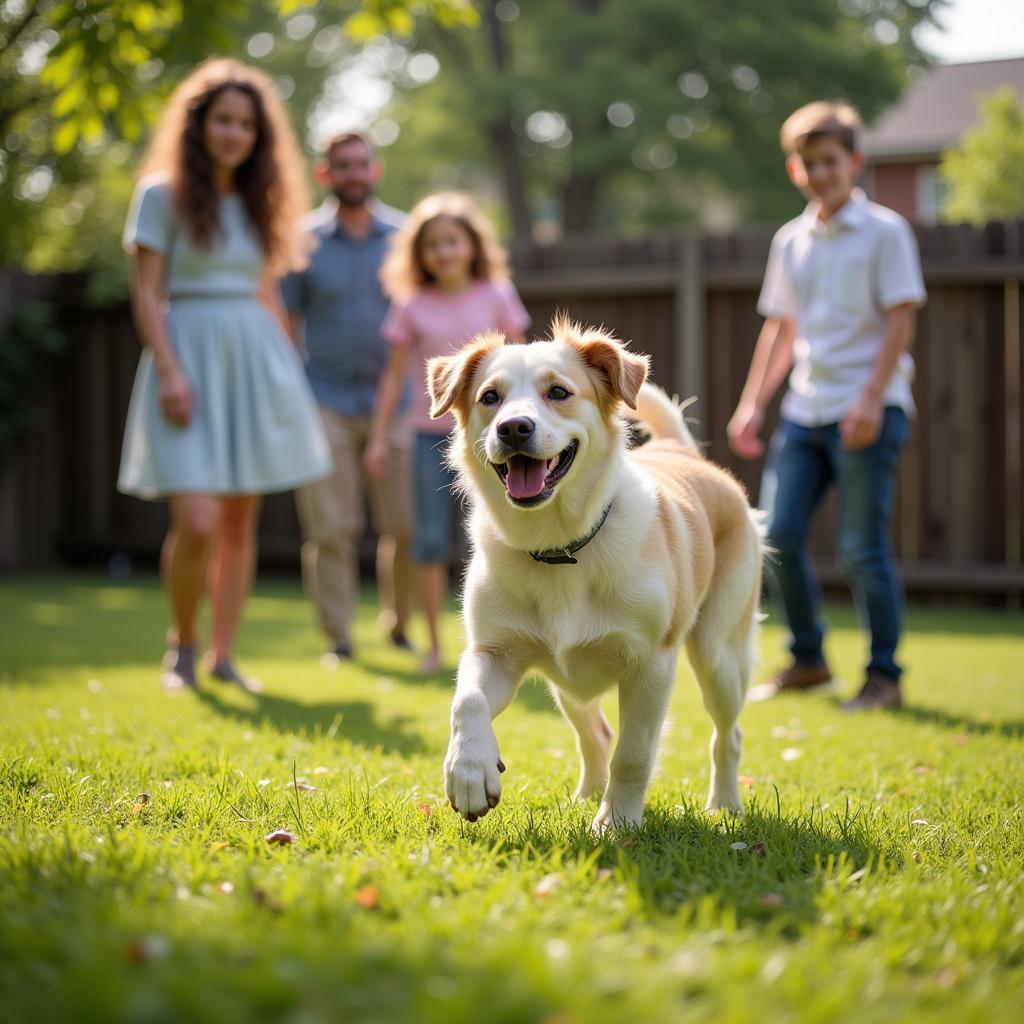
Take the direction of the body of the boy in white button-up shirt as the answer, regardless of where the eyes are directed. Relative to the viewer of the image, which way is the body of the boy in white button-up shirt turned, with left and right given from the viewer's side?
facing the viewer and to the left of the viewer

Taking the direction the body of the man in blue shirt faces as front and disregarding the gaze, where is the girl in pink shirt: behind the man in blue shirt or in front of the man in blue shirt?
in front

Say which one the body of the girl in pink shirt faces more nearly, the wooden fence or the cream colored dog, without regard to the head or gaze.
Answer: the cream colored dog

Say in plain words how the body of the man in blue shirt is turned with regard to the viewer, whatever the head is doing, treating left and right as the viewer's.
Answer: facing the viewer

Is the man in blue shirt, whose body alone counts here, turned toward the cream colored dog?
yes

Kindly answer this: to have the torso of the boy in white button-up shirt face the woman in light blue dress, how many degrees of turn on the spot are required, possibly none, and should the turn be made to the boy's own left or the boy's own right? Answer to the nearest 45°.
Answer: approximately 45° to the boy's own right

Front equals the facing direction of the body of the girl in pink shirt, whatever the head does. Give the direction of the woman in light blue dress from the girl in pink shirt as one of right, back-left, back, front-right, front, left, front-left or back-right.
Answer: front-right

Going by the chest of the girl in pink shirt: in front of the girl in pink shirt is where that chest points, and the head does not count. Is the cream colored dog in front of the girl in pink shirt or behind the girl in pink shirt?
in front

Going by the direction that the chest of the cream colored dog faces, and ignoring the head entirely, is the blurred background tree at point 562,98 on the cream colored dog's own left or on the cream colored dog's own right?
on the cream colored dog's own right

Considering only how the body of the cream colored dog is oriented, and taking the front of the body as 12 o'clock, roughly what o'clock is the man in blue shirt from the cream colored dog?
The man in blue shirt is roughly at 4 o'clock from the cream colored dog.
